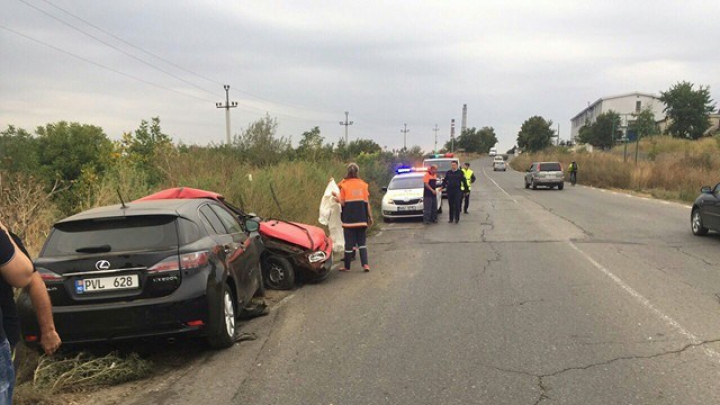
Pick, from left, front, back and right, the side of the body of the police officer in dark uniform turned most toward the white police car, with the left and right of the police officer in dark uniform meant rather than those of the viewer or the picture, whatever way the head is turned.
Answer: right

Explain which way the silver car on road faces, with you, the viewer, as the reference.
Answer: facing away from the viewer

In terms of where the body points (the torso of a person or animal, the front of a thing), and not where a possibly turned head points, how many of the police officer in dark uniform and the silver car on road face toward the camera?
1

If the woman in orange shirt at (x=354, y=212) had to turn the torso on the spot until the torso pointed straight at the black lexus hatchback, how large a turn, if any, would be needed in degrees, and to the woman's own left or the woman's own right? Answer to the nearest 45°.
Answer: approximately 135° to the woman's own left

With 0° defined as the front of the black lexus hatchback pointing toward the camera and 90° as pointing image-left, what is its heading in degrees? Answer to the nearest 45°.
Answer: approximately 225°

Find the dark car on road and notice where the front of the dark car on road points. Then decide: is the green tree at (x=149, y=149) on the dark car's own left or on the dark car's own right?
on the dark car's own left

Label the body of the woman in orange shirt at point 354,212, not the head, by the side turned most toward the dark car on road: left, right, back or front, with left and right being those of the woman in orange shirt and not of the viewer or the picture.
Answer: right

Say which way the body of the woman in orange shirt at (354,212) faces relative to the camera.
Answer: away from the camera

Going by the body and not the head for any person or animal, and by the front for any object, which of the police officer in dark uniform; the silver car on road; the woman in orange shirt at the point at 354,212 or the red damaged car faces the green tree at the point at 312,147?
the woman in orange shirt

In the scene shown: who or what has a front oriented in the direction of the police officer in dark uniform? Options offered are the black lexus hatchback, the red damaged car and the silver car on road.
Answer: the black lexus hatchback

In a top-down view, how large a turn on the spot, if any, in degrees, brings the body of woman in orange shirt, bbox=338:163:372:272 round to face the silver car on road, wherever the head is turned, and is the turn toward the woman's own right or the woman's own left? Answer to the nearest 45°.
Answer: approximately 45° to the woman's own right

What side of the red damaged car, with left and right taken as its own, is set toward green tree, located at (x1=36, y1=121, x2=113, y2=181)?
back

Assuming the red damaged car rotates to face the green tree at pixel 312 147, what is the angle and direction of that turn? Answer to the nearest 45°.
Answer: approximately 135° to its left

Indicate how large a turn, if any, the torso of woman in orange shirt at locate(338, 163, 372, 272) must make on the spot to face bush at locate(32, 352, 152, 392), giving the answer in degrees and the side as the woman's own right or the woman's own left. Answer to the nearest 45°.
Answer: approximately 135° to the woman's own left
